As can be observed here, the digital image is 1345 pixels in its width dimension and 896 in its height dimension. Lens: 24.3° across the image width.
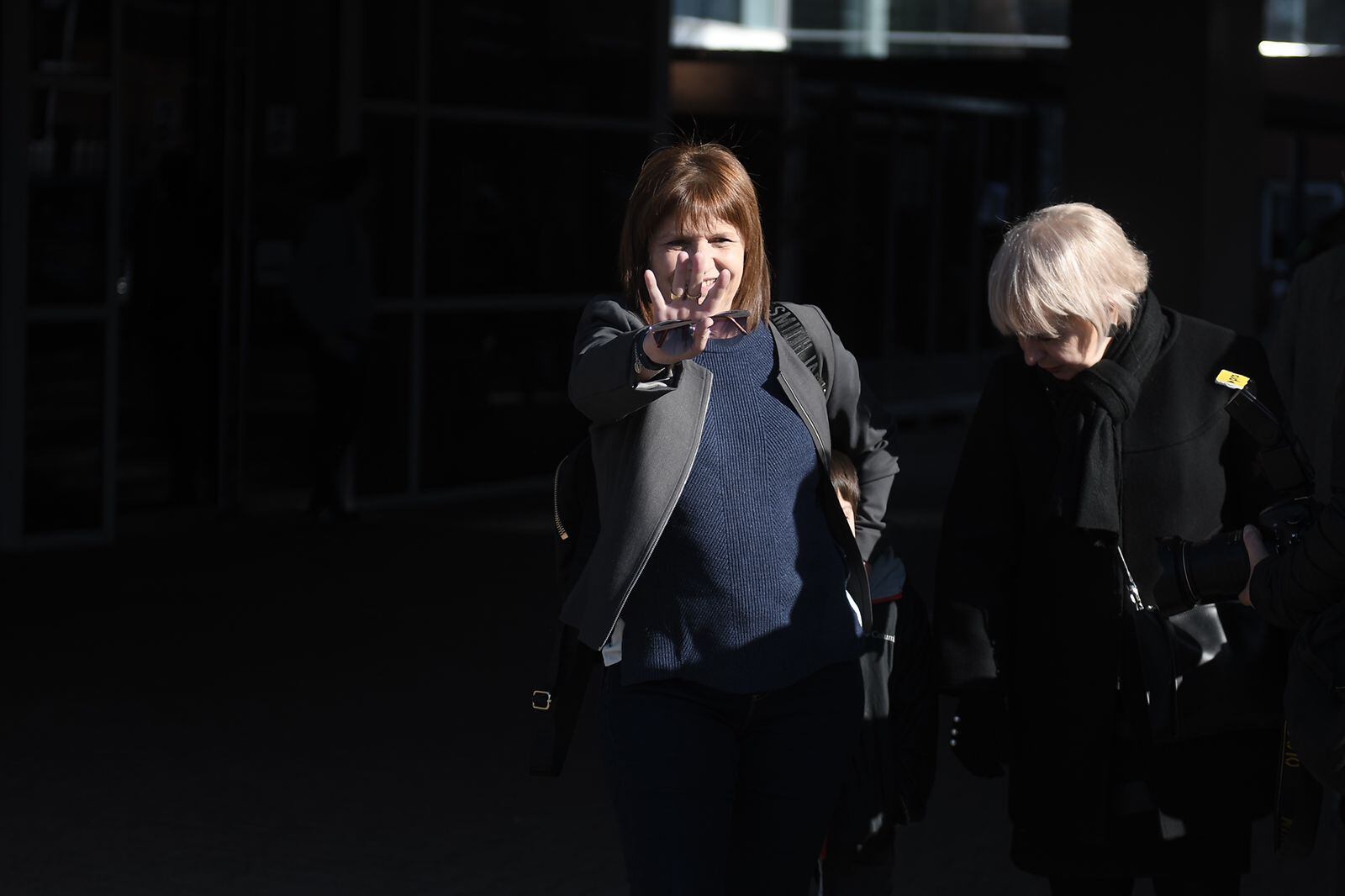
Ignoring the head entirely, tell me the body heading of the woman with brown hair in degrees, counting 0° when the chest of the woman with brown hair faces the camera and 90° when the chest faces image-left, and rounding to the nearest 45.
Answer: approximately 0°

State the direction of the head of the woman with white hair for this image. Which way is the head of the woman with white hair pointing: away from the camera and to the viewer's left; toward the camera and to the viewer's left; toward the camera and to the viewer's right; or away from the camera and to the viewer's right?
toward the camera and to the viewer's left

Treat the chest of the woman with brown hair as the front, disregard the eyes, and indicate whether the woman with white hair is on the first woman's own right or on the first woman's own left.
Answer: on the first woman's own left

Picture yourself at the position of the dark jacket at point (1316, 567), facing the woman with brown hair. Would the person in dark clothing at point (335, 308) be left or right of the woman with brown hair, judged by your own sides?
right

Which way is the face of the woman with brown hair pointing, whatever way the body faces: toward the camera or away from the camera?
toward the camera

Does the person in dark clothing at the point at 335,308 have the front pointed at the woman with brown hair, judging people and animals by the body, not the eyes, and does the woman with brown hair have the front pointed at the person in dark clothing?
no

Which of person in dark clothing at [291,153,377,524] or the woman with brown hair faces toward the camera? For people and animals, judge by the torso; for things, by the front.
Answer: the woman with brown hair
